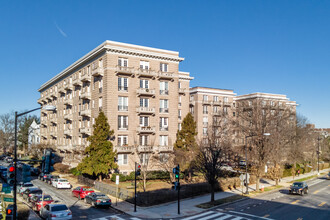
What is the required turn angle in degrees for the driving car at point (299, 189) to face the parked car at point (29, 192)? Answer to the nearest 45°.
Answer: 0° — it already faces it

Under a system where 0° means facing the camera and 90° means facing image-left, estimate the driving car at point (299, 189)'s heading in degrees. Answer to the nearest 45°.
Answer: approximately 45°

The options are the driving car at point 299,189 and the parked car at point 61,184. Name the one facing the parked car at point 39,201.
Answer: the driving car at point 299,189

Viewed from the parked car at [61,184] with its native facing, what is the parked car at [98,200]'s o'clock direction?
the parked car at [98,200] is roughly at 7 o'clock from the parked car at [61,184].

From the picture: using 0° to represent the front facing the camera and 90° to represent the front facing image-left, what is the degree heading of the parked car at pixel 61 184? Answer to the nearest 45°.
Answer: approximately 135°

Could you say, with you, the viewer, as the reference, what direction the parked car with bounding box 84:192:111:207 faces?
facing away from the viewer and to the left of the viewer
